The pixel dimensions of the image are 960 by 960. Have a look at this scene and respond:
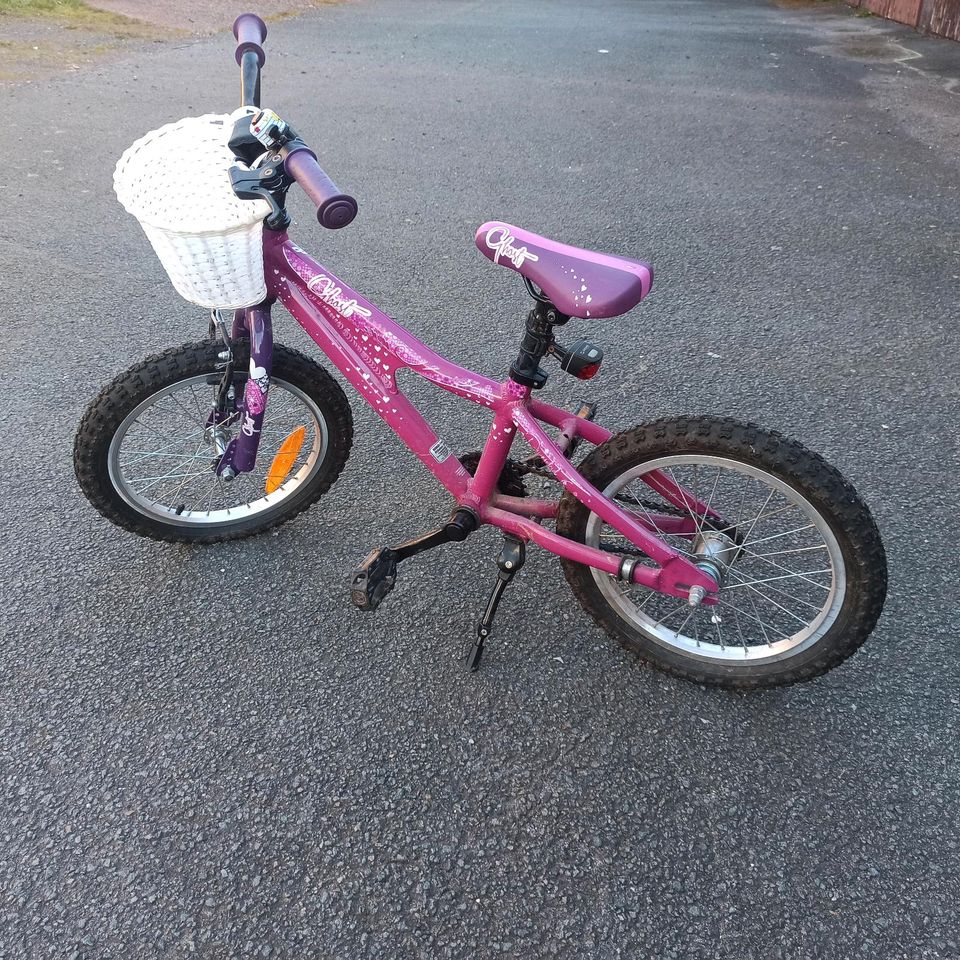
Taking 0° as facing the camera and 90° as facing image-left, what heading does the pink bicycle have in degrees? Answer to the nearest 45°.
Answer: approximately 135°
